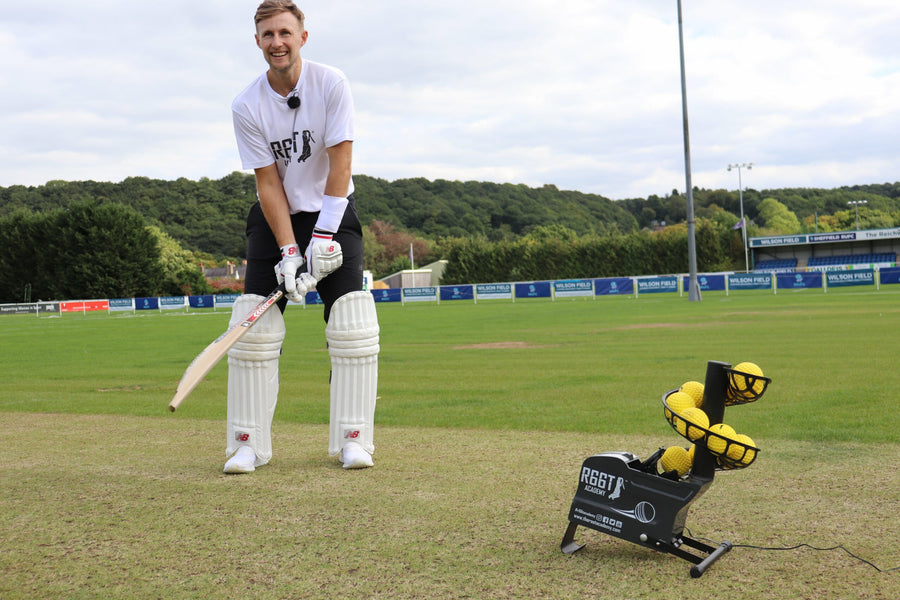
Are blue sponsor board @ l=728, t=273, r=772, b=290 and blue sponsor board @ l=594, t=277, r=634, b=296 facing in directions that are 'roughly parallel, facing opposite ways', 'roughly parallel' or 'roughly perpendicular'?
roughly parallel

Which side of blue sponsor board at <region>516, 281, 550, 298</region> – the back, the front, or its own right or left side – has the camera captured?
front

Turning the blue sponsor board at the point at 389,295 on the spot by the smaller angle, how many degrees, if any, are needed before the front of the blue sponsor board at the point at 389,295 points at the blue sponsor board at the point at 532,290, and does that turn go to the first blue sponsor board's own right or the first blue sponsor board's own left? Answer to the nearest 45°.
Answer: approximately 45° to the first blue sponsor board's own left

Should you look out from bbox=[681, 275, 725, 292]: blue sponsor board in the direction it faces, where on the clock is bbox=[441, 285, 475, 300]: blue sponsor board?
bbox=[441, 285, 475, 300]: blue sponsor board is roughly at 3 o'clock from bbox=[681, 275, 725, 292]: blue sponsor board.

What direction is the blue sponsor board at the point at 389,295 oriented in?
toward the camera

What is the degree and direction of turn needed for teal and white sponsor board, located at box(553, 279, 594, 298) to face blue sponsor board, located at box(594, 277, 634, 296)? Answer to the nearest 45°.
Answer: approximately 135° to its left

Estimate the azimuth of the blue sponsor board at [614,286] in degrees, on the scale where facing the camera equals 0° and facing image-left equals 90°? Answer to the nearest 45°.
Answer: approximately 0°

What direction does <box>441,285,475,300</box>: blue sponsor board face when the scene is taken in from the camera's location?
facing the viewer

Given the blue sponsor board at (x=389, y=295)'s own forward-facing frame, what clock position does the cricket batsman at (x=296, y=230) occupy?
The cricket batsman is roughly at 12 o'clock from the blue sponsor board.

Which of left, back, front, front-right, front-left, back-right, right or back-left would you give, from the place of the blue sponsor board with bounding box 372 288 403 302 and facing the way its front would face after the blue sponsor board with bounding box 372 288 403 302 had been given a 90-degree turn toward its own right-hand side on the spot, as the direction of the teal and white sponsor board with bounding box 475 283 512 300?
back-left

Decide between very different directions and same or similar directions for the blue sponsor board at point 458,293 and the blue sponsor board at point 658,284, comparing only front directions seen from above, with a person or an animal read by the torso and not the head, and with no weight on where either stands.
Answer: same or similar directions

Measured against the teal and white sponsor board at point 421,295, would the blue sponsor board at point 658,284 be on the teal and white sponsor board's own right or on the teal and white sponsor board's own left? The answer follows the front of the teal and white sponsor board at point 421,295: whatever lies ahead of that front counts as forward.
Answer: on the teal and white sponsor board's own left
